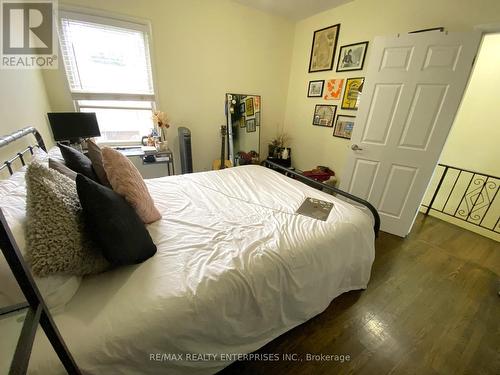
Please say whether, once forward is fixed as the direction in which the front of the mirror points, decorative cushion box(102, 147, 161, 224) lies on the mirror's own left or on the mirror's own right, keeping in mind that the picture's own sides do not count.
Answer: on the mirror's own right

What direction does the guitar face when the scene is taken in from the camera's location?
facing the viewer

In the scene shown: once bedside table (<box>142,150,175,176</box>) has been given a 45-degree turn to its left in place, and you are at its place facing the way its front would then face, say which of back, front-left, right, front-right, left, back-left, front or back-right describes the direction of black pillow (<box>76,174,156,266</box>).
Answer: front-right

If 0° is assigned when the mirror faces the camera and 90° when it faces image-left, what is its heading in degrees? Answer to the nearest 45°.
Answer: approximately 315°

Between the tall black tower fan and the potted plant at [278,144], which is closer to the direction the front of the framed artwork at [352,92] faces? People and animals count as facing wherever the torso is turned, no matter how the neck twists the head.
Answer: the tall black tower fan

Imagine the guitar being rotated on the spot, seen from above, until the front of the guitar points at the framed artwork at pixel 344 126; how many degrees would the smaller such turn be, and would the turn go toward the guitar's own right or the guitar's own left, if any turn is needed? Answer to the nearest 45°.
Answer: approximately 90° to the guitar's own left

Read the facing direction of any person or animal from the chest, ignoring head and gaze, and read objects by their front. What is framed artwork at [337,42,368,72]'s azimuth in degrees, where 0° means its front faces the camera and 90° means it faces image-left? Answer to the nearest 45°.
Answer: approximately 45°

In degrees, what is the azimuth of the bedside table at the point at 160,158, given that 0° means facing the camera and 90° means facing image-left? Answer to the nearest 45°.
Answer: approximately 0°

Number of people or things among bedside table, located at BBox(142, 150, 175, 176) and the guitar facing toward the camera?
2
